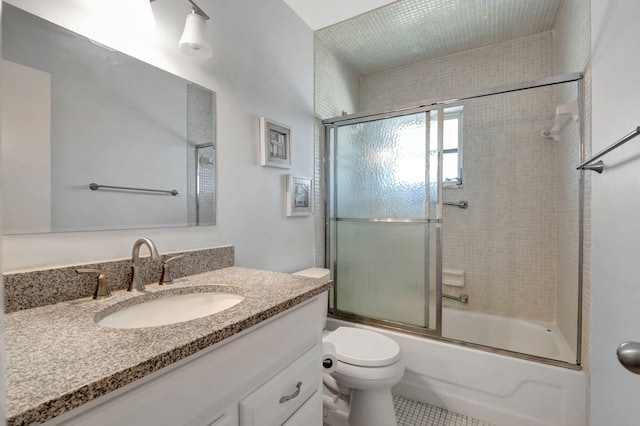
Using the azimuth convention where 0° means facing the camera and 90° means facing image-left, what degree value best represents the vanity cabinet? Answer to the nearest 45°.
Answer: approximately 315°

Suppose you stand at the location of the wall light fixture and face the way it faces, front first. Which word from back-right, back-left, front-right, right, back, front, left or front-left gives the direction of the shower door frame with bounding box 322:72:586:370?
front-left

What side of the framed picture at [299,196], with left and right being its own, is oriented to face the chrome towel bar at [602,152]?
front

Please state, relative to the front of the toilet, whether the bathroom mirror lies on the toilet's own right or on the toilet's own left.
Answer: on the toilet's own right

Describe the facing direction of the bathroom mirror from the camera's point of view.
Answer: facing the viewer and to the right of the viewer

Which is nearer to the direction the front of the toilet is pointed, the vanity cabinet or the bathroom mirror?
the vanity cabinet

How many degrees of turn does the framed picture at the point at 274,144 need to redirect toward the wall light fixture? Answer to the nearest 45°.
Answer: approximately 90° to its right

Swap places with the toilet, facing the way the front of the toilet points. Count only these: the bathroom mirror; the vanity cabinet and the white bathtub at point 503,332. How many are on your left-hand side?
1

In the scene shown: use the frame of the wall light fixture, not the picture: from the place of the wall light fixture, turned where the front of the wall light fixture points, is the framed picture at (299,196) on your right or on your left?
on your left
